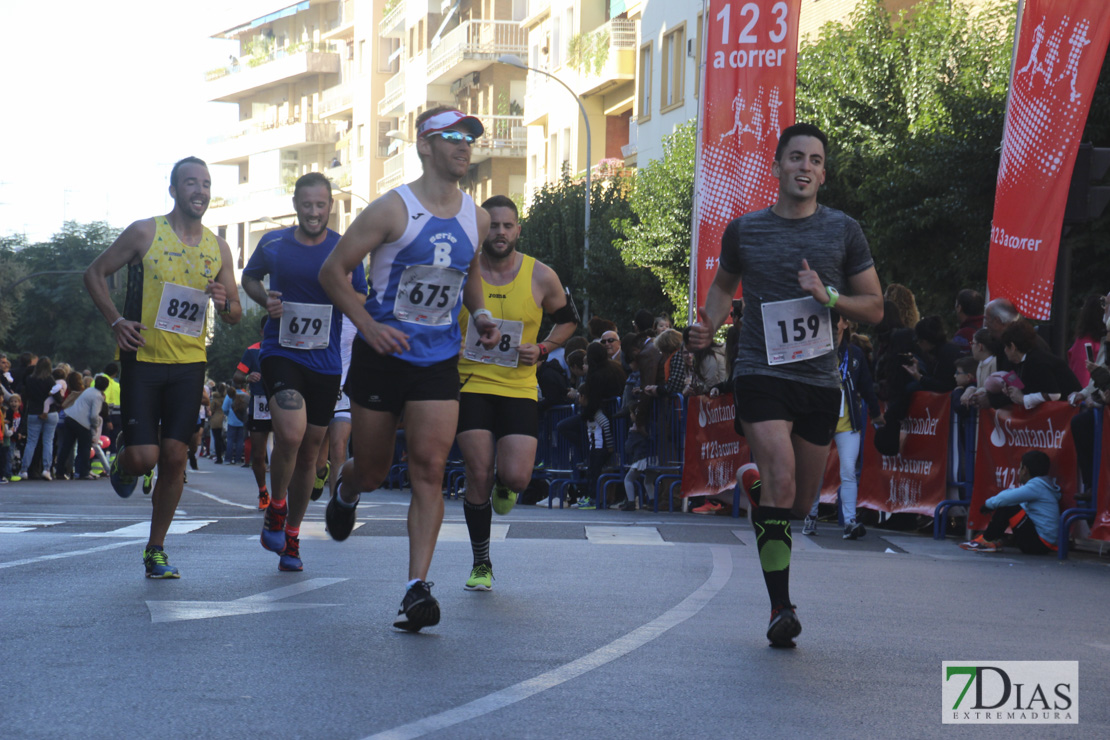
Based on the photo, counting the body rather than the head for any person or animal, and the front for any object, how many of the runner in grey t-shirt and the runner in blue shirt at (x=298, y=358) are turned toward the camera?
2

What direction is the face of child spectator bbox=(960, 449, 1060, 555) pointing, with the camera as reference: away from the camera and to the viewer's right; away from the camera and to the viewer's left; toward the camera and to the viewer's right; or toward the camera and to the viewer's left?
away from the camera and to the viewer's left

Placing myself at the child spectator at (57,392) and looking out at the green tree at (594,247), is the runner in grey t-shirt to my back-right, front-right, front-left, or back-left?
back-right

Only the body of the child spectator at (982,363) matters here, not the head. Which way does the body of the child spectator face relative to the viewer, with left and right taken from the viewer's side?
facing to the left of the viewer

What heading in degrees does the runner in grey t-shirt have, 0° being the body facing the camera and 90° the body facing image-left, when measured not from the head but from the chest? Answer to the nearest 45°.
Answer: approximately 0°

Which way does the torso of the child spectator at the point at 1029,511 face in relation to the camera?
to the viewer's left

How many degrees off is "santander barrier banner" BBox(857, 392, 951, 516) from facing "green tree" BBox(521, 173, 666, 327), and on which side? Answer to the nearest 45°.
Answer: approximately 135° to its right
